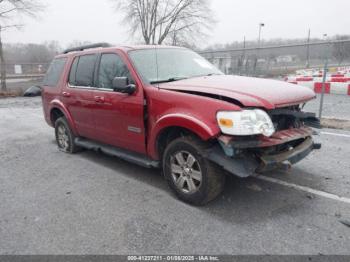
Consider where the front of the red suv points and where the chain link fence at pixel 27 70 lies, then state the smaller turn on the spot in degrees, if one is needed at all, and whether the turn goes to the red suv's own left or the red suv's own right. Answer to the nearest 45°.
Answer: approximately 180°

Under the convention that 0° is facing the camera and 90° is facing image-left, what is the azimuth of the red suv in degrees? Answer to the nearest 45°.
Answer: approximately 315°
